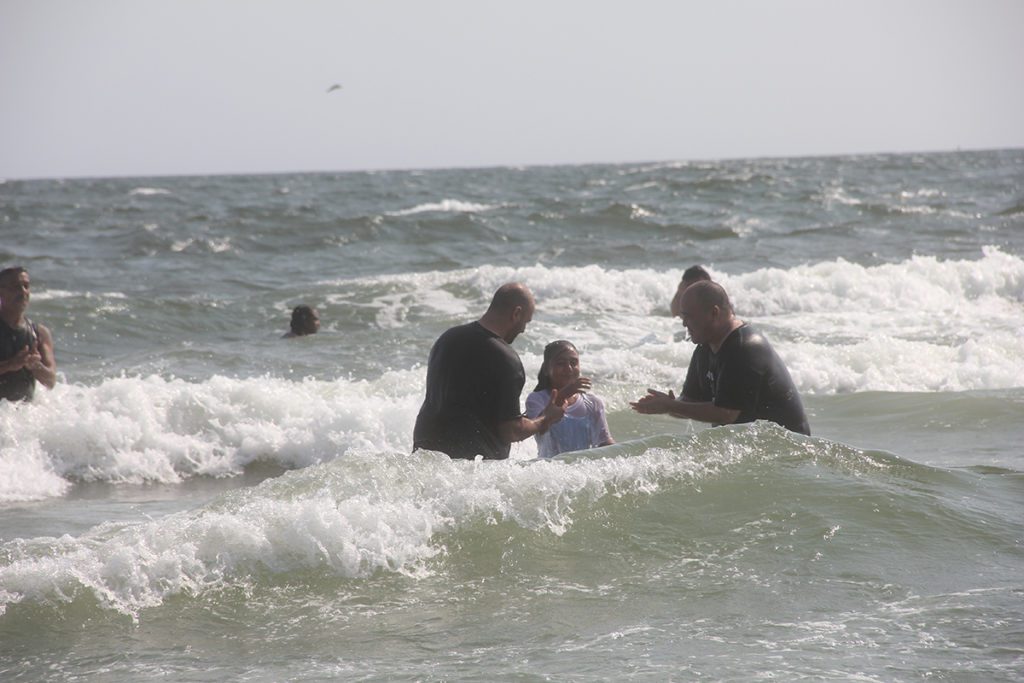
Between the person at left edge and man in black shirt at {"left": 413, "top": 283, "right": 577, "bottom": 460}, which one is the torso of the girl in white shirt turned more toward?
the man in black shirt

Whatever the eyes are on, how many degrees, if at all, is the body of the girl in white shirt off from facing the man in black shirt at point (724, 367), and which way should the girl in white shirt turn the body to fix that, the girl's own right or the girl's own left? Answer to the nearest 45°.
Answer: approximately 45° to the girl's own left

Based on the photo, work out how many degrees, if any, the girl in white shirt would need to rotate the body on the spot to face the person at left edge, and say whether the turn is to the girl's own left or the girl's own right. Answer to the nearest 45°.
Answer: approximately 135° to the girl's own right

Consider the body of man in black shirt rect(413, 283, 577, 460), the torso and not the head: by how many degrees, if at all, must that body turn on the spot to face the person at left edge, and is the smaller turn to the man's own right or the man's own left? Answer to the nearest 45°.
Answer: approximately 90° to the man's own left

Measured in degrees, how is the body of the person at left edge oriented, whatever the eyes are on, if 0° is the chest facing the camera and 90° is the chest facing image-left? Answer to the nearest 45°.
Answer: approximately 315°

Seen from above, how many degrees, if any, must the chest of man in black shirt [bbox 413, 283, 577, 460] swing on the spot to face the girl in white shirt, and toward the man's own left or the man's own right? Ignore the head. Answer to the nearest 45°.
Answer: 0° — they already face them

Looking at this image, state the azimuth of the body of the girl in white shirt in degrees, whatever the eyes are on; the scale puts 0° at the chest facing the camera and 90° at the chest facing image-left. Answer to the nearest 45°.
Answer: approximately 0°

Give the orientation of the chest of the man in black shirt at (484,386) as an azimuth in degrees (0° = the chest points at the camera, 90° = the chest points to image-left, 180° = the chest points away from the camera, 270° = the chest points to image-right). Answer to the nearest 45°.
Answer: approximately 225°

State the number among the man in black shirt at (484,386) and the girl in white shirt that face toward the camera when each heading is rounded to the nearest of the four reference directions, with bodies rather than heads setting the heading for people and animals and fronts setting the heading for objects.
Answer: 1

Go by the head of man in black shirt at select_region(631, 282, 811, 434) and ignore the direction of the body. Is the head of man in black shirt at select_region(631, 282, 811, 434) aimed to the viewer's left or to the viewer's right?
to the viewer's left
